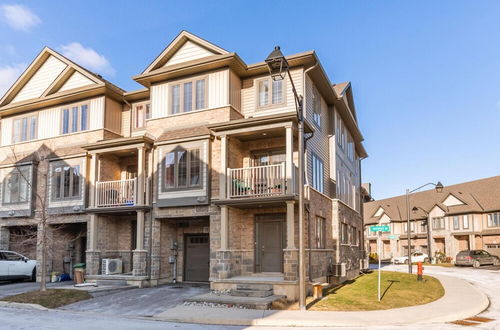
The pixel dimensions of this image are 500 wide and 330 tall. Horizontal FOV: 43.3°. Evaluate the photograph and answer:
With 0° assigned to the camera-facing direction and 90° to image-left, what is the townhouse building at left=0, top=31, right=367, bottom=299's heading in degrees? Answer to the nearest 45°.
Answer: approximately 45°

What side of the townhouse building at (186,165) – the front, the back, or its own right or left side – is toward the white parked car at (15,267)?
right
